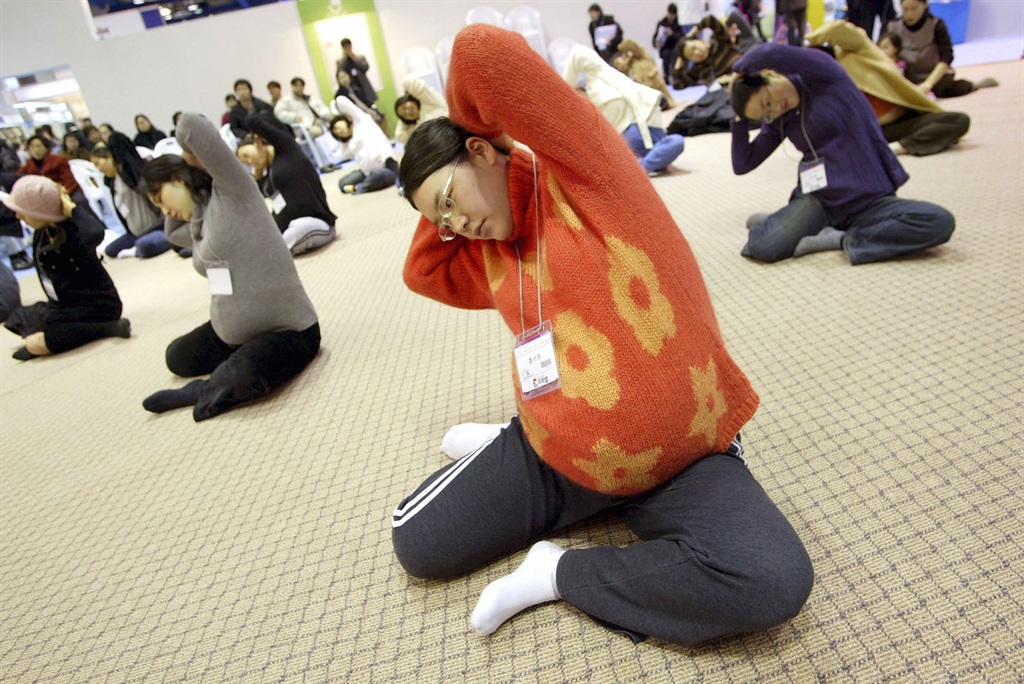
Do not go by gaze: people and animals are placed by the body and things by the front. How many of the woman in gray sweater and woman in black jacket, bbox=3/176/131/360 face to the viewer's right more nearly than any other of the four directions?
0

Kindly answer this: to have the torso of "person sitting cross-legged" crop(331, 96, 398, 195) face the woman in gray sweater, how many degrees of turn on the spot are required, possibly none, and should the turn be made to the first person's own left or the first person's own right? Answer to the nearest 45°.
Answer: approximately 45° to the first person's own left

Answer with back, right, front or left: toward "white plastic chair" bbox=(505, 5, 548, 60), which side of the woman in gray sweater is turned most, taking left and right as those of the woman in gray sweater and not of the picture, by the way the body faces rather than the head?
back

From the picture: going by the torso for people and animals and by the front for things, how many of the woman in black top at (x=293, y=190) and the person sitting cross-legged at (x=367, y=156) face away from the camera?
0

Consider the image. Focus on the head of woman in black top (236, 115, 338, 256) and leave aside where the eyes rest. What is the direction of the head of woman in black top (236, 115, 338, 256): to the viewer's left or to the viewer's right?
to the viewer's left
